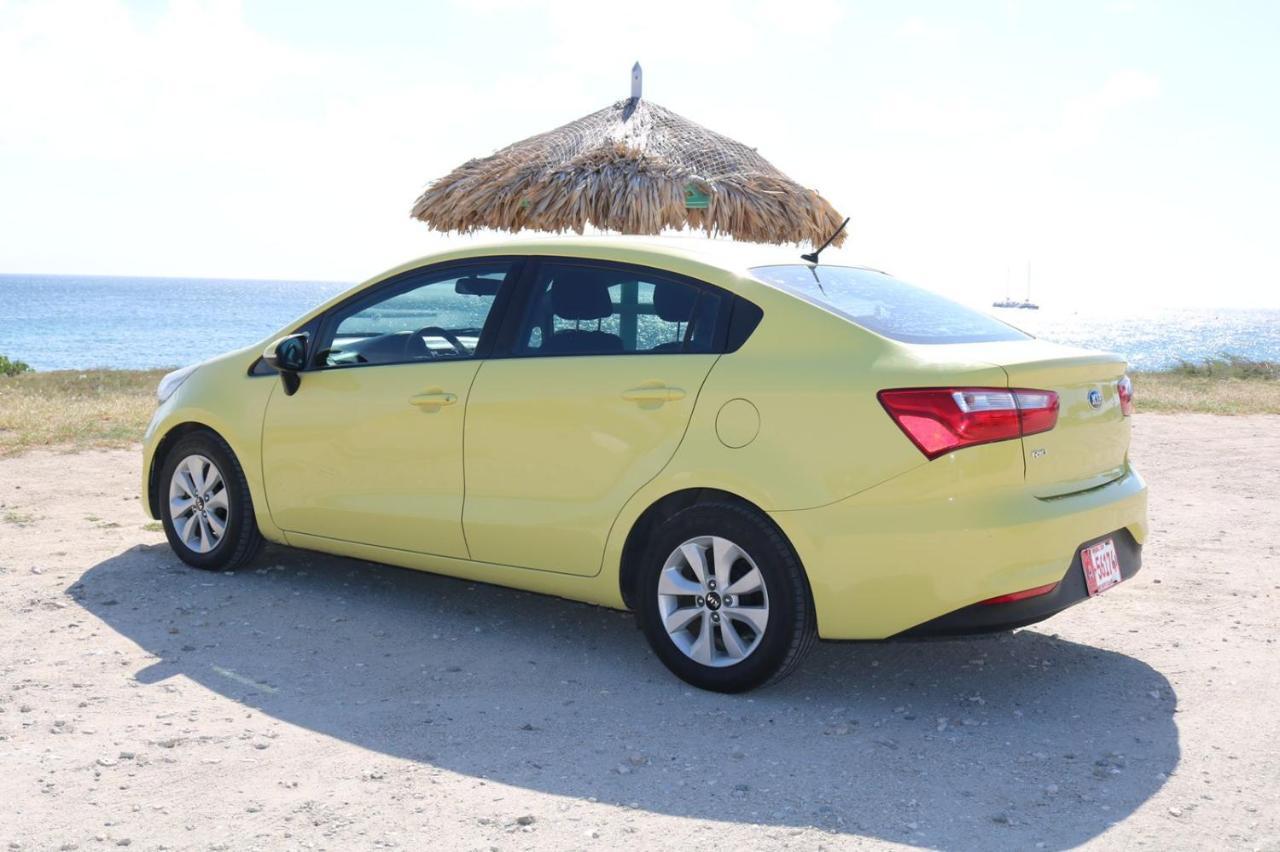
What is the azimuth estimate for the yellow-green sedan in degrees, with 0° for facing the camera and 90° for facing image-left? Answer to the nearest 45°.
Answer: approximately 135°

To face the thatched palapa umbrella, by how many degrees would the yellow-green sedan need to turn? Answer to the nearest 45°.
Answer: approximately 45° to its right

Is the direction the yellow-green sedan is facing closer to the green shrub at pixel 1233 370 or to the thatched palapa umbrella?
the thatched palapa umbrella

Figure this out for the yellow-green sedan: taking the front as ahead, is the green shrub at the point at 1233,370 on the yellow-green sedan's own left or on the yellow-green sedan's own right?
on the yellow-green sedan's own right
